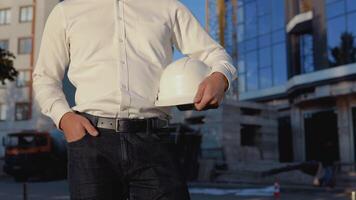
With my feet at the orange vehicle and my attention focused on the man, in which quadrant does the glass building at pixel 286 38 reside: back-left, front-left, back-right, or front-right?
back-left

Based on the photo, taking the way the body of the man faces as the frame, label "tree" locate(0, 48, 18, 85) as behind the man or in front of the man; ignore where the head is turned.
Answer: behind

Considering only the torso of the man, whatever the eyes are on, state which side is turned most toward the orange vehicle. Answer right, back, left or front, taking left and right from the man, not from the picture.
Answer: back

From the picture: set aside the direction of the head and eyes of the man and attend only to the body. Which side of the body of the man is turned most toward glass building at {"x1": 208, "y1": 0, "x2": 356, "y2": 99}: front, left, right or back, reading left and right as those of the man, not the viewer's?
back

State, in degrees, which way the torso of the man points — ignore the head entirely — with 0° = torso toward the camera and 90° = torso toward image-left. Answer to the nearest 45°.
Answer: approximately 0°

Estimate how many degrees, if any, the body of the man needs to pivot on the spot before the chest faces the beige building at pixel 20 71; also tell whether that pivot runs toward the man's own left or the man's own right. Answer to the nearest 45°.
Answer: approximately 180°

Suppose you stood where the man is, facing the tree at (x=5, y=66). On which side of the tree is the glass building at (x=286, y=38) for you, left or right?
right
